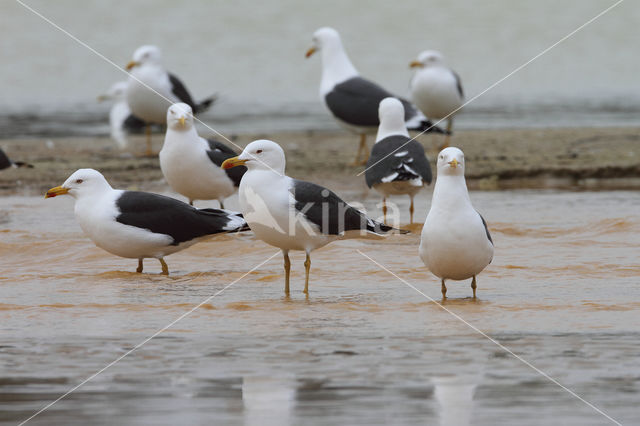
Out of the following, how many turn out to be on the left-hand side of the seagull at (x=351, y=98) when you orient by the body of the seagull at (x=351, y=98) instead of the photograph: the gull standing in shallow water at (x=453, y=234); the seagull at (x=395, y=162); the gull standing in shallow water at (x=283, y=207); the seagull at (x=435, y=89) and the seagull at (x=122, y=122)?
3

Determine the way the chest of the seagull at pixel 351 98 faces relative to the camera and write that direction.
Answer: to the viewer's left

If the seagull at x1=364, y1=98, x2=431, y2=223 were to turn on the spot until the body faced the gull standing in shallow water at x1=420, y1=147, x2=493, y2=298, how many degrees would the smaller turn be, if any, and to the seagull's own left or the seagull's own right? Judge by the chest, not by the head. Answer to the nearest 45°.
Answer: approximately 180°

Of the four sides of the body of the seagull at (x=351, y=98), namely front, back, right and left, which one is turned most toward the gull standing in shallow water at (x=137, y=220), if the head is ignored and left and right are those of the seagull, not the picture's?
left

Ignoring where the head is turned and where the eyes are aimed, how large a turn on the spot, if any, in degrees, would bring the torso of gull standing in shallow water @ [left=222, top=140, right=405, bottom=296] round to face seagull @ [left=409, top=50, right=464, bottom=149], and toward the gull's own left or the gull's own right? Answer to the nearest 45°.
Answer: approximately 135° to the gull's own right

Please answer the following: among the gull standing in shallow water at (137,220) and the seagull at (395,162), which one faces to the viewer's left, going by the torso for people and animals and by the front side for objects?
the gull standing in shallow water

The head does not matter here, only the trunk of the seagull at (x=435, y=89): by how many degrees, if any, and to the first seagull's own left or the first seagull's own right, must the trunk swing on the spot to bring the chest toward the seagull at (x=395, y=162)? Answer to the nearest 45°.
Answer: approximately 45° to the first seagull's own left

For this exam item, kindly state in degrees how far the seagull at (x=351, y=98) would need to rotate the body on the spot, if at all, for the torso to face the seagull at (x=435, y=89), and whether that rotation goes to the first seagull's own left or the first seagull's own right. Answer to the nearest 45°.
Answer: approximately 135° to the first seagull's own right

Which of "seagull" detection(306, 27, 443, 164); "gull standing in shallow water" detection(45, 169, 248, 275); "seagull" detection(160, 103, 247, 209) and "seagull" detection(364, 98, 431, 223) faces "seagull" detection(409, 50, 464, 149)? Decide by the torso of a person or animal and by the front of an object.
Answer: "seagull" detection(364, 98, 431, 223)

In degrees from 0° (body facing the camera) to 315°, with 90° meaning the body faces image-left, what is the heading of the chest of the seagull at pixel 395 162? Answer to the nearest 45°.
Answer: approximately 180°

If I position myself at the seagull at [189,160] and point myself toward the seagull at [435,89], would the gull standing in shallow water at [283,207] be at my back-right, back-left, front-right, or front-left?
back-right

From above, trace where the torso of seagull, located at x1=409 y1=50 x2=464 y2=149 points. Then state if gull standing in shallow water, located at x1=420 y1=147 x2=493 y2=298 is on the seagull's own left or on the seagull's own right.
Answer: on the seagull's own left
